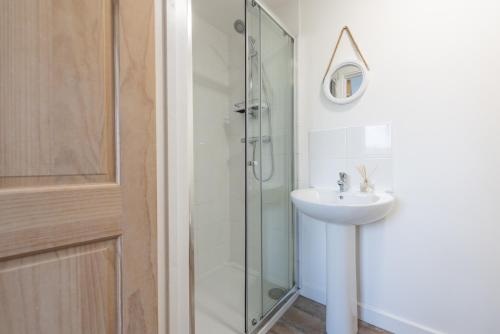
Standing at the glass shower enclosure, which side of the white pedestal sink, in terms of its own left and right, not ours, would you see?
right

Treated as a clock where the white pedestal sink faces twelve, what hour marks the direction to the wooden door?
The wooden door is roughly at 1 o'clock from the white pedestal sink.

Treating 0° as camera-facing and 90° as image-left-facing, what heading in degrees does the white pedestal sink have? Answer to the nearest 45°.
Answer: approximately 0°
